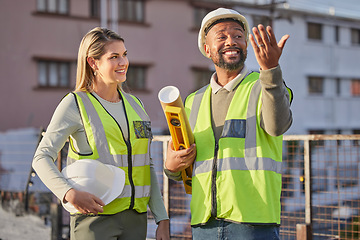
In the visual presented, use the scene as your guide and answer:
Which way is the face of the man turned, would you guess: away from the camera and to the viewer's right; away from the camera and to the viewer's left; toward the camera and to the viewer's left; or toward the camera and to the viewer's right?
toward the camera and to the viewer's right

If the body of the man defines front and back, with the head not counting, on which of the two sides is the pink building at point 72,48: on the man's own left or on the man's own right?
on the man's own right

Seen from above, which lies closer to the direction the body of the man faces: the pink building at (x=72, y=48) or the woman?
the woman

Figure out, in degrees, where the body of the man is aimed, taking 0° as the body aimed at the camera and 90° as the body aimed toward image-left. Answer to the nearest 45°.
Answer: approximately 45°

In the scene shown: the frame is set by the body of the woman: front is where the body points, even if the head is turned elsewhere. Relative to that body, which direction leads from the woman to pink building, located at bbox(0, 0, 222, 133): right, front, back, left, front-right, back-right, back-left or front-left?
back-left

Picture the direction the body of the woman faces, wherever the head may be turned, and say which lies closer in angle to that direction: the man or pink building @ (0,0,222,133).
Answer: the man

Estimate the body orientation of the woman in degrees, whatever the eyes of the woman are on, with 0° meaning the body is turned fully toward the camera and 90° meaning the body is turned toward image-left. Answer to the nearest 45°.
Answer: approximately 315°
